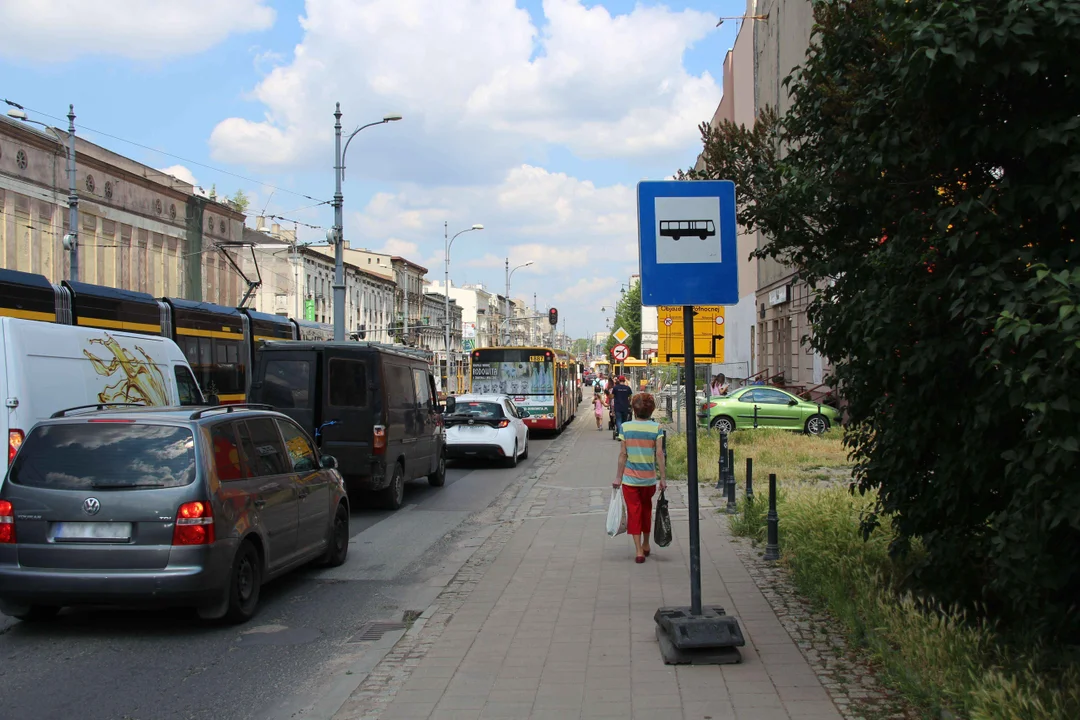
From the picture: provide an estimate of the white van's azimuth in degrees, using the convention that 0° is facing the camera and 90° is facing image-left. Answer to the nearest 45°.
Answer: approximately 225°

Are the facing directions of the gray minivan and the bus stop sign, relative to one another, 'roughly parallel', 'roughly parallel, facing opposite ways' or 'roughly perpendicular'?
roughly parallel, facing opposite ways

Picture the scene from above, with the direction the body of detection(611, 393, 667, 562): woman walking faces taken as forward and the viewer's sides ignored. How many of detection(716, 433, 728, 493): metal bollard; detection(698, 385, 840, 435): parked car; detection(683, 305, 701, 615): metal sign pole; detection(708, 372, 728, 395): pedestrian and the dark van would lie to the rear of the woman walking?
1

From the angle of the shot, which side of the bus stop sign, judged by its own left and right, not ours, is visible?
front

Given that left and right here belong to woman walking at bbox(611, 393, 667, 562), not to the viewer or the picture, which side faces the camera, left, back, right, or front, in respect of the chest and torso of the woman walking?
back

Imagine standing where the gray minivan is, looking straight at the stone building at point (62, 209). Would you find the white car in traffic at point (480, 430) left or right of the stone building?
right

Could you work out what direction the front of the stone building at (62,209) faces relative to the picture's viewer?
facing the viewer and to the right of the viewer

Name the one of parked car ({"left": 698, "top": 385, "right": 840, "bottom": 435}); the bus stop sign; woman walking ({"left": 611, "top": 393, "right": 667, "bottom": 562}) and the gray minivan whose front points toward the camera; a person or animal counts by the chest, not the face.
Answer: the bus stop sign

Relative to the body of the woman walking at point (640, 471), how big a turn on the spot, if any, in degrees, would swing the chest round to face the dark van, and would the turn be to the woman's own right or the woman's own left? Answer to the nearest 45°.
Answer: approximately 45° to the woman's own left

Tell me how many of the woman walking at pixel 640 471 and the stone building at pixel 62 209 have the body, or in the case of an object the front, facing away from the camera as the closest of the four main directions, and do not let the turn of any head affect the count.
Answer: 1

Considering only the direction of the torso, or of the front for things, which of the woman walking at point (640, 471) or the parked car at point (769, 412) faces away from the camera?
the woman walking

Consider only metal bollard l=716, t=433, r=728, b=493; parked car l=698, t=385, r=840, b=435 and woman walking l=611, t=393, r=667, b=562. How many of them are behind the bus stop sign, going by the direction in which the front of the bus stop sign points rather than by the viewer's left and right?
3

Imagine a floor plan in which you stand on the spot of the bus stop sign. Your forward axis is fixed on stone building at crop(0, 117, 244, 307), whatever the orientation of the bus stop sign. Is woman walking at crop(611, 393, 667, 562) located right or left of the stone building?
right

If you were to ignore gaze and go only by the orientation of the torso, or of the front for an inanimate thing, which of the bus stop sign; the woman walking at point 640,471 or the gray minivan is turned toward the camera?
the bus stop sign

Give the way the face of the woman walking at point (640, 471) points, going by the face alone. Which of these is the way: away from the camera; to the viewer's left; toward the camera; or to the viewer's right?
away from the camera

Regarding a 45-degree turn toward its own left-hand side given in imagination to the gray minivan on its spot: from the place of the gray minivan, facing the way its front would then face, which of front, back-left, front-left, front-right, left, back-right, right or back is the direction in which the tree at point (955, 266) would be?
back-right

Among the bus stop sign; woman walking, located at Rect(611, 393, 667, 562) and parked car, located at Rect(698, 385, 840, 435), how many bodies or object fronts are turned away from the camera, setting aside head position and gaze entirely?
1

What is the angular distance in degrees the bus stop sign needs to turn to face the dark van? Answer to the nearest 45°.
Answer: approximately 135° to its right

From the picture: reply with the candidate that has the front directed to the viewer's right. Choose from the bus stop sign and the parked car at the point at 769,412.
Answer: the parked car

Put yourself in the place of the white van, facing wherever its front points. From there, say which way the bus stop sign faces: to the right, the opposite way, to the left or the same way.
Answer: the opposite way
